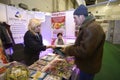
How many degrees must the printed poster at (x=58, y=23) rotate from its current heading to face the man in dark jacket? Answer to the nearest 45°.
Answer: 0° — it already faces them

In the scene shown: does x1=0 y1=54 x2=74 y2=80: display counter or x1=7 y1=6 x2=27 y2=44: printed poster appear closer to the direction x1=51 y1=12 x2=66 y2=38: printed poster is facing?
the display counter

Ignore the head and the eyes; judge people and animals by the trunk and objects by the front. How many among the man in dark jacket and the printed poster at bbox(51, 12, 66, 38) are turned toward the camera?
1

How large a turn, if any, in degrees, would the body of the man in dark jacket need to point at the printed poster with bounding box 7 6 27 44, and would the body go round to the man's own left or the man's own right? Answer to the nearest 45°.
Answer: approximately 45° to the man's own right

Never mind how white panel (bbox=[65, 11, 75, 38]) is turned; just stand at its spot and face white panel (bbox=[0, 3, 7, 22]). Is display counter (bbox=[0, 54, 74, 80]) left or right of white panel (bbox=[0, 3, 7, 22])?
left

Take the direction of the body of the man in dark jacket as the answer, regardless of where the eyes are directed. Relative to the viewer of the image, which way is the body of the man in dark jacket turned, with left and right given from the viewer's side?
facing to the left of the viewer

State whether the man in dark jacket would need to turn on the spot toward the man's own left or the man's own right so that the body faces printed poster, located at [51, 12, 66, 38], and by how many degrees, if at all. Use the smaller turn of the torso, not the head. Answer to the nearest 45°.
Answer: approximately 90° to the man's own right

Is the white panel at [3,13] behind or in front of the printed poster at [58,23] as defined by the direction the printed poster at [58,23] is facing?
in front

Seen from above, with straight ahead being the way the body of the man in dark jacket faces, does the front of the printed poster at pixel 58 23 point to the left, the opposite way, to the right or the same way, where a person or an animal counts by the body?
to the left

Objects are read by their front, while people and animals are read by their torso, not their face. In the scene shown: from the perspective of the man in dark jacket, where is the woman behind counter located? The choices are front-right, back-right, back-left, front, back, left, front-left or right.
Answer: front-right

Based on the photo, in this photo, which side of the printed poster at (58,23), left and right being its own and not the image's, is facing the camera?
front

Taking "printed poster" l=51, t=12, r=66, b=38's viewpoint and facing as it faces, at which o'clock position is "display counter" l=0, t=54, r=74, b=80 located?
The display counter is roughly at 12 o'clock from the printed poster.
